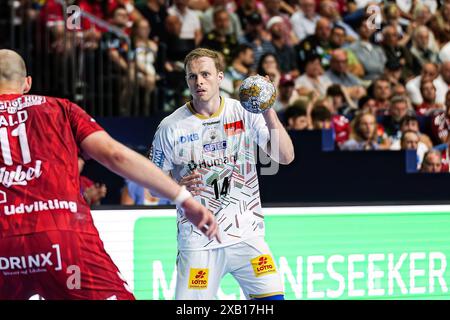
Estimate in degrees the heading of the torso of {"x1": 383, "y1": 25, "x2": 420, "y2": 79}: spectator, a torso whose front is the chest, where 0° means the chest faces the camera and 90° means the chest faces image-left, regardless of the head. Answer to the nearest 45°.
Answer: approximately 45°

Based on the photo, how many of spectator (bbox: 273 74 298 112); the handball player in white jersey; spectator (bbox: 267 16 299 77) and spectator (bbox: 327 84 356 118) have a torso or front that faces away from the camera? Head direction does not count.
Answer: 0

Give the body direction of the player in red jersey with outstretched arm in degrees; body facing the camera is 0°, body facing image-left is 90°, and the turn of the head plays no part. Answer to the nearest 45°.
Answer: approximately 180°

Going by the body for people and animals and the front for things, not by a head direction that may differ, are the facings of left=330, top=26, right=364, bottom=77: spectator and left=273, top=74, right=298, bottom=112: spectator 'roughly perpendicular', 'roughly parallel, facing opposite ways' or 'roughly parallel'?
roughly parallel

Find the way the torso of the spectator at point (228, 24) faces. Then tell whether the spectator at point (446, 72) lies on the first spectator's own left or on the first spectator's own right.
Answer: on the first spectator's own left

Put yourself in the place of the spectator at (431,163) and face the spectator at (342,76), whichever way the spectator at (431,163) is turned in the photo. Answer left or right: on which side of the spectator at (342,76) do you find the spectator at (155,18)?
left

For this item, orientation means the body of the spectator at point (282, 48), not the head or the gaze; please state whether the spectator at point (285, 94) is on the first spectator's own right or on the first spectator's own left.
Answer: on the first spectator's own left

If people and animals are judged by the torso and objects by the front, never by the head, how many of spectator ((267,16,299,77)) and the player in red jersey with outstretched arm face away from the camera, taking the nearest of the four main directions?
1

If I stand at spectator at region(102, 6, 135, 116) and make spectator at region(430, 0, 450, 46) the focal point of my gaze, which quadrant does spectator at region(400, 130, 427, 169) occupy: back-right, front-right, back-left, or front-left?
front-right

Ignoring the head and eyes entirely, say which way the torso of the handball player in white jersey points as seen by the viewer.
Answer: toward the camera

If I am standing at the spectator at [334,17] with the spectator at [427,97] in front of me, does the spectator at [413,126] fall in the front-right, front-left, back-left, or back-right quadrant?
front-right

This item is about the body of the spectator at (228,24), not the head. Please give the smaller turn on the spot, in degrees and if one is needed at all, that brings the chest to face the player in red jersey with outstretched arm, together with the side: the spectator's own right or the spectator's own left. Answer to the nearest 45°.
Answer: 0° — they already face them

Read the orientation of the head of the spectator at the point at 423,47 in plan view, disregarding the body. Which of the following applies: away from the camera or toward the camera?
toward the camera

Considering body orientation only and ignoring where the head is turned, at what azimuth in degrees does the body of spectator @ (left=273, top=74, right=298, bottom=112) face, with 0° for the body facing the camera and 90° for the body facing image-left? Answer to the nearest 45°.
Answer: approximately 45°

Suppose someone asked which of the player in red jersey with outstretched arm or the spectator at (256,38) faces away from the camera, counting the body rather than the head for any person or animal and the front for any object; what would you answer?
the player in red jersey with outstretched arm
